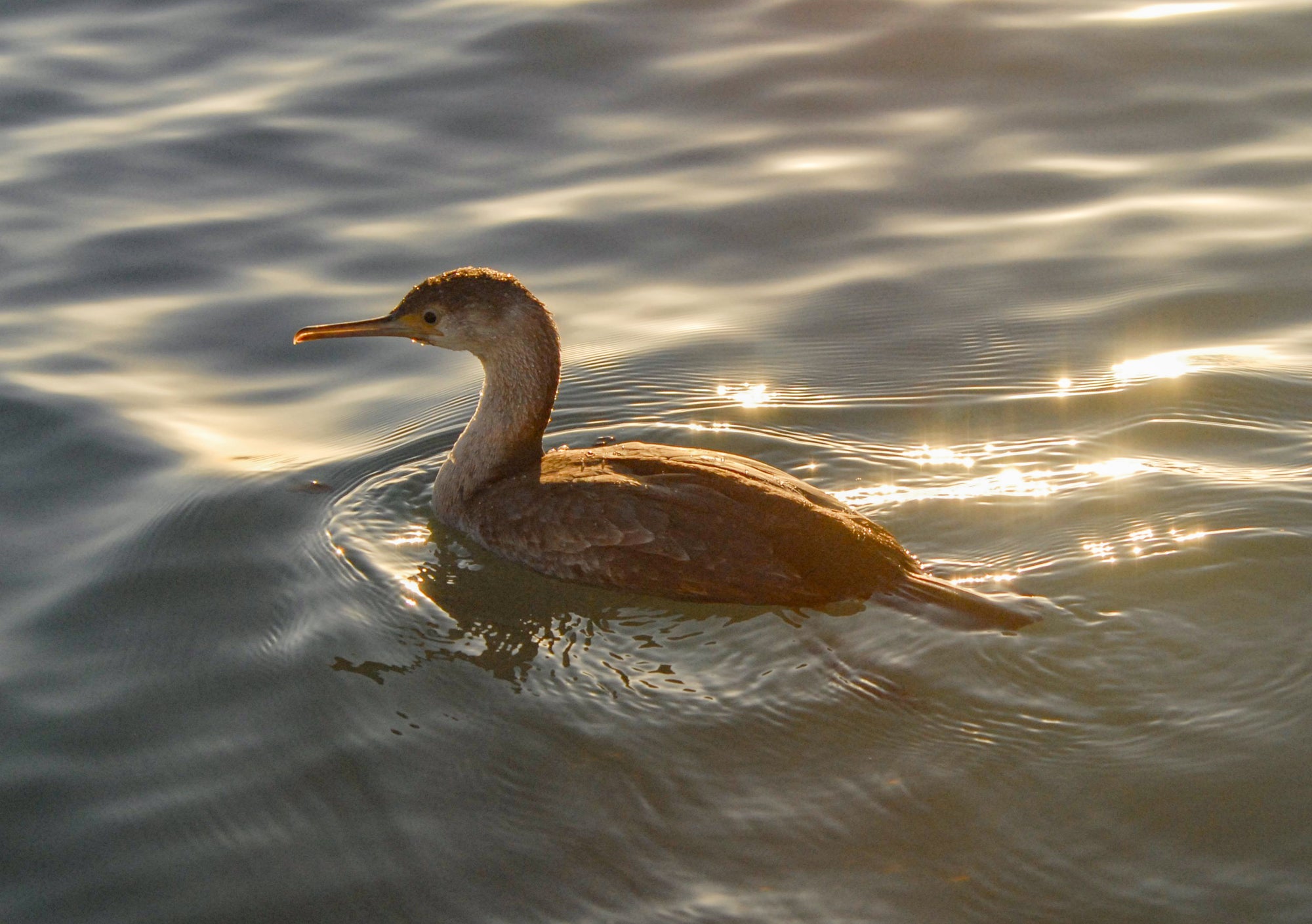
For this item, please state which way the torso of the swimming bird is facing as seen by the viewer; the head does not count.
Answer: to the viewer's left
